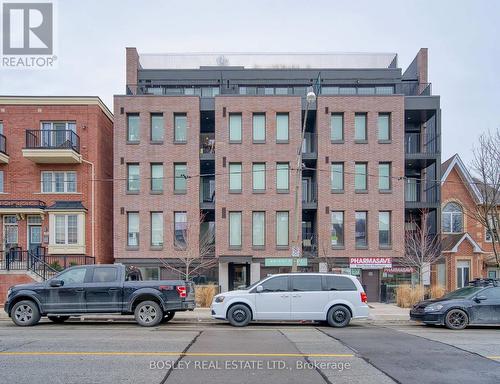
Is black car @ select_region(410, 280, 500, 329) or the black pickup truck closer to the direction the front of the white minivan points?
the black pickup truck

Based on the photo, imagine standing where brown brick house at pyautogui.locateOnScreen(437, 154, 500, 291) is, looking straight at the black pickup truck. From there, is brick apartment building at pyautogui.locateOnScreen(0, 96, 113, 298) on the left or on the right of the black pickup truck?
right

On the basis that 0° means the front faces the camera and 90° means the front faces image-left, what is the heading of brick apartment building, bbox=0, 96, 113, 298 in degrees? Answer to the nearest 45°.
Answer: approximately 0°

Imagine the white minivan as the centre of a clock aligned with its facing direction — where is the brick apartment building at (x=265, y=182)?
The brick apartment building is roughly at 3 o'clock from the white minivan.

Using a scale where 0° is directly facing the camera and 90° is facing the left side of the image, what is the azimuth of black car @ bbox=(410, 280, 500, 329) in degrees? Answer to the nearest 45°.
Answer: approximately 45°

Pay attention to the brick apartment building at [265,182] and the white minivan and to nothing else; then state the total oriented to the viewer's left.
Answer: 1

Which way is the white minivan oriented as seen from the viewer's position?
to the viewer's left

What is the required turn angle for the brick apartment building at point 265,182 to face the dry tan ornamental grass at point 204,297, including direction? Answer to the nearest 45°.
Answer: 0° — it already faces it

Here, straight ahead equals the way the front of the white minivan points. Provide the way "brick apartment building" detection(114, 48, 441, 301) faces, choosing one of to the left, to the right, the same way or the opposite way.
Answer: to the left
